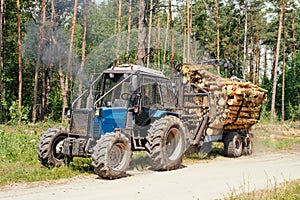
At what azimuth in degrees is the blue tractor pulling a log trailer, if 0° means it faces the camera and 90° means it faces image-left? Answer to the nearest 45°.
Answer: approximately 45°
